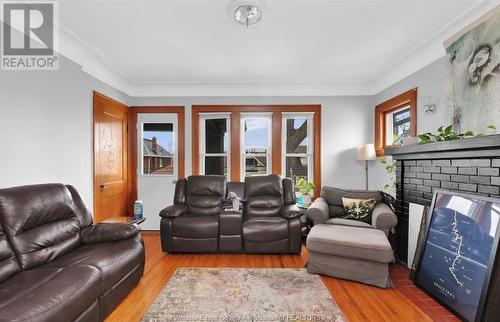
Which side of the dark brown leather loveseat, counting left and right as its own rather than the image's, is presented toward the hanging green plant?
left

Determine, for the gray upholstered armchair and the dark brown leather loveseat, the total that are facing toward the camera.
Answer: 2

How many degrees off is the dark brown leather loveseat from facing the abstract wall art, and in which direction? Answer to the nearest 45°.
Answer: approximately 45° to its left

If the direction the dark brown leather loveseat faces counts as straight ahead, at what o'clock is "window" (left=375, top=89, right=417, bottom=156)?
The window is roughly at 9 o'clock from the dark brown leather loveseat.

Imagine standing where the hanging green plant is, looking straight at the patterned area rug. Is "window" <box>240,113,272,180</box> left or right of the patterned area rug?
right

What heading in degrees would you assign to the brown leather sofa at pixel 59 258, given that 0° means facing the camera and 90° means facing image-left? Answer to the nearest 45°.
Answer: approximately 315°

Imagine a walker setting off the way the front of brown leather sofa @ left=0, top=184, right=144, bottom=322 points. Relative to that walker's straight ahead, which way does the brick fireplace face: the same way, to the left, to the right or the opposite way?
the opposite way

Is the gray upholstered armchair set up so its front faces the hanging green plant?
no

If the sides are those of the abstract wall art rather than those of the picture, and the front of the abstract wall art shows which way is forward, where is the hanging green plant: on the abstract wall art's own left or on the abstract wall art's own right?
on the abstract wall art's own right

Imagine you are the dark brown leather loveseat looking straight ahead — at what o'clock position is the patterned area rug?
The patterned area rug is roughly at 12 o'clock from the dark brown leather loveseat.

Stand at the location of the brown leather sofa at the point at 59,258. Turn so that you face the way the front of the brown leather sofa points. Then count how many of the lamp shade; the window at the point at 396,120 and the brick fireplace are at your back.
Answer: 0

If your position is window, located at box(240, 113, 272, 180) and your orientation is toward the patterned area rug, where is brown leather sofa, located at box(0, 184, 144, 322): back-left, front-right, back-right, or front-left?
front-right

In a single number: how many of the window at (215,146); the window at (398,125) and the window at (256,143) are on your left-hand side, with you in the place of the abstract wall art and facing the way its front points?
0

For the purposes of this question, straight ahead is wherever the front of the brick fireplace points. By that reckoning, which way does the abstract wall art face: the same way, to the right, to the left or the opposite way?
the same way

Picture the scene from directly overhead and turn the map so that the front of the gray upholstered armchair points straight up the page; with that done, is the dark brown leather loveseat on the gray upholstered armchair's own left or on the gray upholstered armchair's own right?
on the gray upholstered armchair's own right

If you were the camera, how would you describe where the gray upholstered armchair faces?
facing the viewer

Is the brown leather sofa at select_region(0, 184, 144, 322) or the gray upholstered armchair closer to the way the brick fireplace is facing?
the brown leather sofa

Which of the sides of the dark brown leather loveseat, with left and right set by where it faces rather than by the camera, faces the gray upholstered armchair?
left

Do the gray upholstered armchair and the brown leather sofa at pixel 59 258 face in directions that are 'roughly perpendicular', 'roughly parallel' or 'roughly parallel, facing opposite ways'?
roughly perpendicular

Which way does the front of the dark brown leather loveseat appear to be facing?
toward the camera
